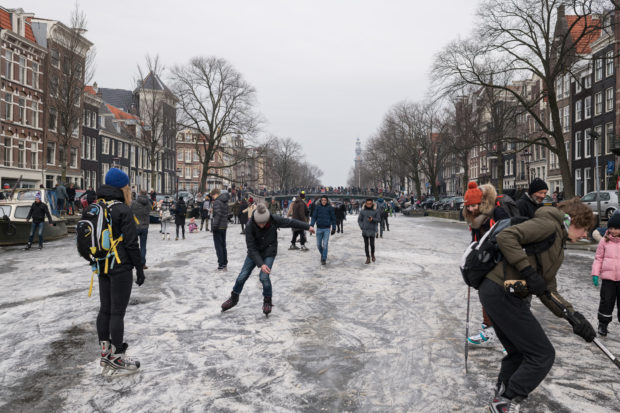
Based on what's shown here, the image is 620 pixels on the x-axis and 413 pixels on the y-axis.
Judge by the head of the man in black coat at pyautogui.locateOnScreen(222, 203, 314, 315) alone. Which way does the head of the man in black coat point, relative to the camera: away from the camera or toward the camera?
toward the camera

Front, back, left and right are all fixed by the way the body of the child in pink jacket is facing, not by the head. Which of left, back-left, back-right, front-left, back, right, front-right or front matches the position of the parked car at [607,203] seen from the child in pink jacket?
back

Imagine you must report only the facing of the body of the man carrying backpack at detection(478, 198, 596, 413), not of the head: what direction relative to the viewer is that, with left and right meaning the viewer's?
facing to the right of the viewer

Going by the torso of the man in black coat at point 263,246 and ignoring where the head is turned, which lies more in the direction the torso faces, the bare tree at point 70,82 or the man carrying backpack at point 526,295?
the man carrying backpack

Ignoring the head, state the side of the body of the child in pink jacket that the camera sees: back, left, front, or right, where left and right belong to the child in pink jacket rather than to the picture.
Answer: front

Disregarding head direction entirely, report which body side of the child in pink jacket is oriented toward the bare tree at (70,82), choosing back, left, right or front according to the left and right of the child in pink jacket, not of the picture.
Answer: right

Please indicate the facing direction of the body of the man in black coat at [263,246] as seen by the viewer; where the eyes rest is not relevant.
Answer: toward the camera

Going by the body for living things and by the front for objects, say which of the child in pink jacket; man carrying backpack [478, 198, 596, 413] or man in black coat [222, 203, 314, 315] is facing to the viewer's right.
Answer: the man carrying backpack

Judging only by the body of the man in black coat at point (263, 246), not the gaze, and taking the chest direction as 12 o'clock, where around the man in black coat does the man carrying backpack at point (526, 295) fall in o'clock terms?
The man carrying backpack is roughly at 11 o'clock from the man in black coat.
